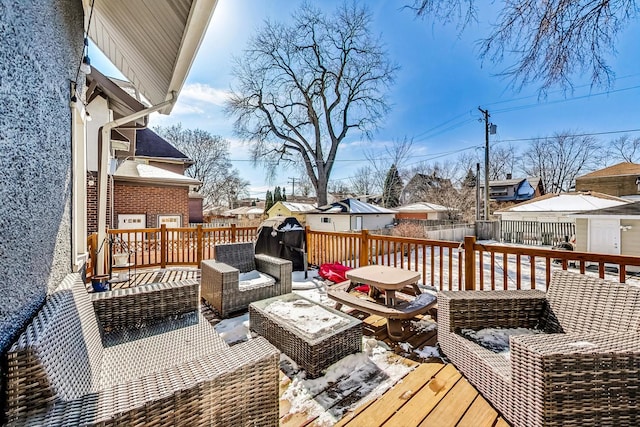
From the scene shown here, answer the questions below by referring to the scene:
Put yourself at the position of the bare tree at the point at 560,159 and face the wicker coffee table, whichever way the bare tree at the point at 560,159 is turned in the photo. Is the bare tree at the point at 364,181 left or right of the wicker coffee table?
right

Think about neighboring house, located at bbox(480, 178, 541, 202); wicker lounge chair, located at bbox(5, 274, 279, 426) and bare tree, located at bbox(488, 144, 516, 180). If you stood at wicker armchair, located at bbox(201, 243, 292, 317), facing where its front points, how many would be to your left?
2

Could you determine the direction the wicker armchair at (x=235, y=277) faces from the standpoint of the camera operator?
facing the viewer and to the right of the viewer

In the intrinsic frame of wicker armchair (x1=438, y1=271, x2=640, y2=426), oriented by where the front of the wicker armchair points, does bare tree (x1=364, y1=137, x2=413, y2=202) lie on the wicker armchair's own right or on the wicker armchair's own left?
on the wicker armchair's own right

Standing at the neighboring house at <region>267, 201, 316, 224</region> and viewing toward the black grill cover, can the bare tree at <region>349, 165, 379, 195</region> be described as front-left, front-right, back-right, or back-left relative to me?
back-left

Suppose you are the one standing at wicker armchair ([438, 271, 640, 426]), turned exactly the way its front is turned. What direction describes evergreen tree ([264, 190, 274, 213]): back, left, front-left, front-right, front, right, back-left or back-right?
right

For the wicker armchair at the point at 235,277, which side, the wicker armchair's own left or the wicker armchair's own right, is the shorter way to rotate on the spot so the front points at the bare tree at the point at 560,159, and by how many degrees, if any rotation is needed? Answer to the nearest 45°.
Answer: approximately 90° to the wicker armchair's own left

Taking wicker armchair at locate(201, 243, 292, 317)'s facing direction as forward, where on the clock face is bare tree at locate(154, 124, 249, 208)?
The bare tree is roughly at 7 o'clock from the wicker armchair.

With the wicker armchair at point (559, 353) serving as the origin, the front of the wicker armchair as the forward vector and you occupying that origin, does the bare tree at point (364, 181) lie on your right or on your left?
on your right

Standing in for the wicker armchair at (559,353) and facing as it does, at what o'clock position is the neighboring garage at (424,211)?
The neighboring garage is roughly at 4 o'clock from the wicker armchair.

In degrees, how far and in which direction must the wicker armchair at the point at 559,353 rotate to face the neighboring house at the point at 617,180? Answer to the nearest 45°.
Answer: approximately 135° to its right

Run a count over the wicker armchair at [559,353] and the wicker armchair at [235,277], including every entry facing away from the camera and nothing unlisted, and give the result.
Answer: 0

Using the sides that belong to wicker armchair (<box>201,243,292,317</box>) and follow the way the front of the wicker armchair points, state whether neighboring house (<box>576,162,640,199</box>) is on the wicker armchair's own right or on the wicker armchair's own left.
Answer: on the wicker armchair's own left

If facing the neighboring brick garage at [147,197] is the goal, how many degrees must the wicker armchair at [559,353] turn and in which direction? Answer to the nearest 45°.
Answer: approximately 45° to its right

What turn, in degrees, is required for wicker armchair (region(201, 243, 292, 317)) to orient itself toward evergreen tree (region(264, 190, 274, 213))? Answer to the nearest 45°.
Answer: approximately 135° to its left

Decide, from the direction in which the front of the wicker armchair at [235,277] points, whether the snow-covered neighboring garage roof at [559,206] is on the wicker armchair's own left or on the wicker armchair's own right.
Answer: on the wicker armchair's own left
